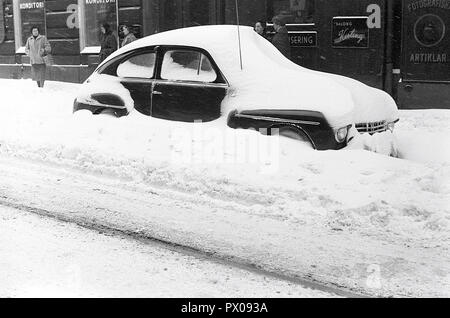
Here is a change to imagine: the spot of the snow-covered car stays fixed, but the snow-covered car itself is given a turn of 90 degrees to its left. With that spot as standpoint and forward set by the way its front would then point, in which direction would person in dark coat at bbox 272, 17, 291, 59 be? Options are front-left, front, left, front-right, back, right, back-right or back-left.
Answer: front-left

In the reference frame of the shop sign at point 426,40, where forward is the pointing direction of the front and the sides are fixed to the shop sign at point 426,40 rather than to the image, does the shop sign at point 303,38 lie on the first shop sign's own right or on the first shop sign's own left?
on the first shop sign's own right

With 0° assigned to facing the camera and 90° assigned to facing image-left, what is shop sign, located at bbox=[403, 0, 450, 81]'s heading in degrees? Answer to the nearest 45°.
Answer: approximately 0°

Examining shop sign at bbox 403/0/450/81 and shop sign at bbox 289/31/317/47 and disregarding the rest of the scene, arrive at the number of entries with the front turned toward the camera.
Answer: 2

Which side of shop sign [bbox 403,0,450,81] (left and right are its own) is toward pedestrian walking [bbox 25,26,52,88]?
right

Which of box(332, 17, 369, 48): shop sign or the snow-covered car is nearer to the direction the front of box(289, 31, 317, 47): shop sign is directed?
the snow-covered car
